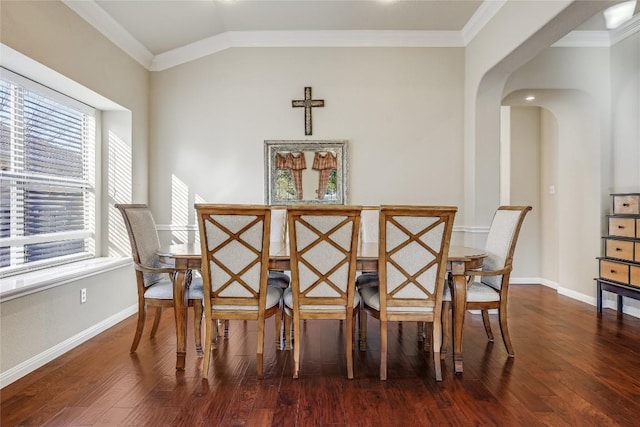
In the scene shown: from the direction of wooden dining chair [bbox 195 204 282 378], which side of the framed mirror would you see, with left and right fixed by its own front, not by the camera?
front

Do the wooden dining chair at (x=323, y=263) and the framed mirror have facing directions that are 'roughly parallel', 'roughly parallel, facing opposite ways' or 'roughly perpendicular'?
roughly parallel, facing opposite ways

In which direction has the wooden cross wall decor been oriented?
toward the camera

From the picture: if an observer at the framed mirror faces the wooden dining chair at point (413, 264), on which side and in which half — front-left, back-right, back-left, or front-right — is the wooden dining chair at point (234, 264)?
front-right

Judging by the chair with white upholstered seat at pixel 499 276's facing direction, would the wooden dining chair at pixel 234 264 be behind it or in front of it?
in front

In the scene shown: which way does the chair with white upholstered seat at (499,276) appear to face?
to the viewer's left

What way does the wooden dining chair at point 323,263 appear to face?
away from the camera

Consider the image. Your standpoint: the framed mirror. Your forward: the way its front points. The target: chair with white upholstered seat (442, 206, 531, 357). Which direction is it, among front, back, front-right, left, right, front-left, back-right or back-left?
front-left

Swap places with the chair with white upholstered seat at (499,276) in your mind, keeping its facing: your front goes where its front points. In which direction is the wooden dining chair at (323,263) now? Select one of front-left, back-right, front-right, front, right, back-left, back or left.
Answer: front-left

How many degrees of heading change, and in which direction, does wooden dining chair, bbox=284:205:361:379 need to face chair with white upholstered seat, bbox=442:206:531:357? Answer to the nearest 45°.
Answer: approximately 90° to its right

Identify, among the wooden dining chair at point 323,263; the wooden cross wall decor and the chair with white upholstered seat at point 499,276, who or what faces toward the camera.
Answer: the wooden cross wall decor

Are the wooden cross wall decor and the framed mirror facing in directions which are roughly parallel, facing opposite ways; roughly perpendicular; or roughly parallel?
roughly parallel

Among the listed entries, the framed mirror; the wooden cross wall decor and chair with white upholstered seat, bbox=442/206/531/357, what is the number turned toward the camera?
2

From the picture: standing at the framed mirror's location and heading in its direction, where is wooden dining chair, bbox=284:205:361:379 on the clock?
The wooden dining chair is roughly at 12 o'clock from the framed mirror.

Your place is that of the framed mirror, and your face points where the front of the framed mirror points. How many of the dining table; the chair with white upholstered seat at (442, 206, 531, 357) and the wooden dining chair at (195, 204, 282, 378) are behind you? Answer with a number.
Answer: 0

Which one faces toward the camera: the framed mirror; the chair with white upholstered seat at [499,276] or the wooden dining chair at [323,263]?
the framed mirror

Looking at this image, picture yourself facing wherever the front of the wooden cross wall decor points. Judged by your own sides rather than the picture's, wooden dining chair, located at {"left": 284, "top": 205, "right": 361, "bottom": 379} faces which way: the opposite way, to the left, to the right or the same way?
the opposite way

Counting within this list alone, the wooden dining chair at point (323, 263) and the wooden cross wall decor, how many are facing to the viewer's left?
0

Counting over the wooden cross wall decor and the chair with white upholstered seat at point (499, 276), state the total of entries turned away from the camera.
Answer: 0

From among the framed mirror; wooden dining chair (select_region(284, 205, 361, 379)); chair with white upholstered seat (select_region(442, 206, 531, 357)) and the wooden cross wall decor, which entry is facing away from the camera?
the wooden dining chair
